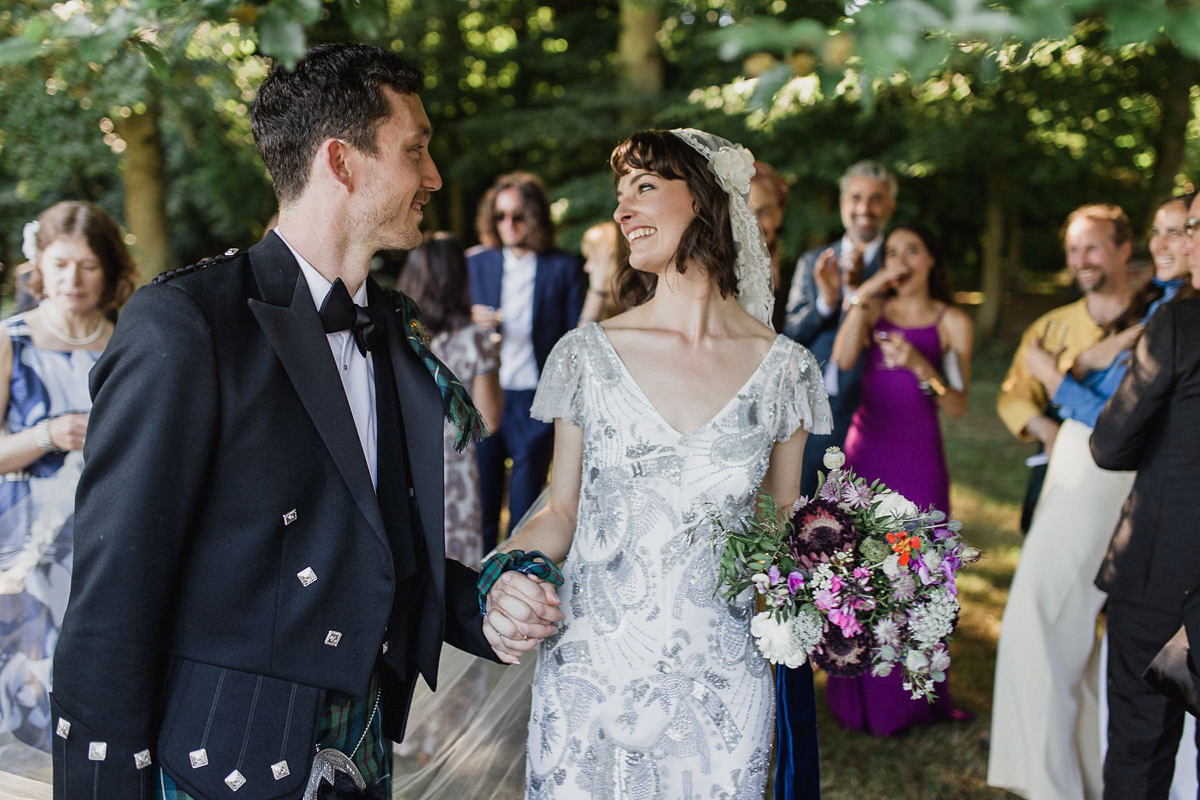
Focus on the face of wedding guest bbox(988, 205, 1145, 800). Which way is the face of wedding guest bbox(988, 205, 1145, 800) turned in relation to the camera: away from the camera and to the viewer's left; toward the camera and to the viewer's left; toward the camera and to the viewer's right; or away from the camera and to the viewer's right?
toward the camera and to the viewer's left

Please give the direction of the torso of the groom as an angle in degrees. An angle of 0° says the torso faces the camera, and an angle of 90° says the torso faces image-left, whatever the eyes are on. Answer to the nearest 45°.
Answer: approximately 315°

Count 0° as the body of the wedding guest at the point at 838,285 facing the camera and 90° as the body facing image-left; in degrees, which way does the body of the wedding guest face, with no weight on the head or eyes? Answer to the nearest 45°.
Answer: approximately 45°

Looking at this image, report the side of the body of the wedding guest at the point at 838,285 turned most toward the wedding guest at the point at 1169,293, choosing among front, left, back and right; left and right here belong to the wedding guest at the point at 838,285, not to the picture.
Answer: left

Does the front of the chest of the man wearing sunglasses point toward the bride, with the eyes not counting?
yes

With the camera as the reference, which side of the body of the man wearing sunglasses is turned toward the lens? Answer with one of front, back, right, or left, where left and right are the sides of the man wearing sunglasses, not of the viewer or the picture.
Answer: front

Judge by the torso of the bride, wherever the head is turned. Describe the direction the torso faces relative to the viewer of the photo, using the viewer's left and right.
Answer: facing the viewer

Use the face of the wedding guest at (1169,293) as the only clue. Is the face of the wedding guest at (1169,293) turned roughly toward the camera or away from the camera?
toward the camera

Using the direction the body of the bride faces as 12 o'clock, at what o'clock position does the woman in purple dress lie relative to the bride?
The woman in purple dress is roughly at 7 o'clock from the bride.

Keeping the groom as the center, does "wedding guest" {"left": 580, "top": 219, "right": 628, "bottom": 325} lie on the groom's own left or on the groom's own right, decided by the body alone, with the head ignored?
on the groom's own left
